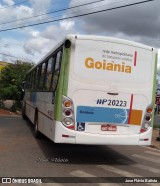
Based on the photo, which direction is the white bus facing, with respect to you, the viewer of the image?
facing away from the viewer and to the left of the viewer
